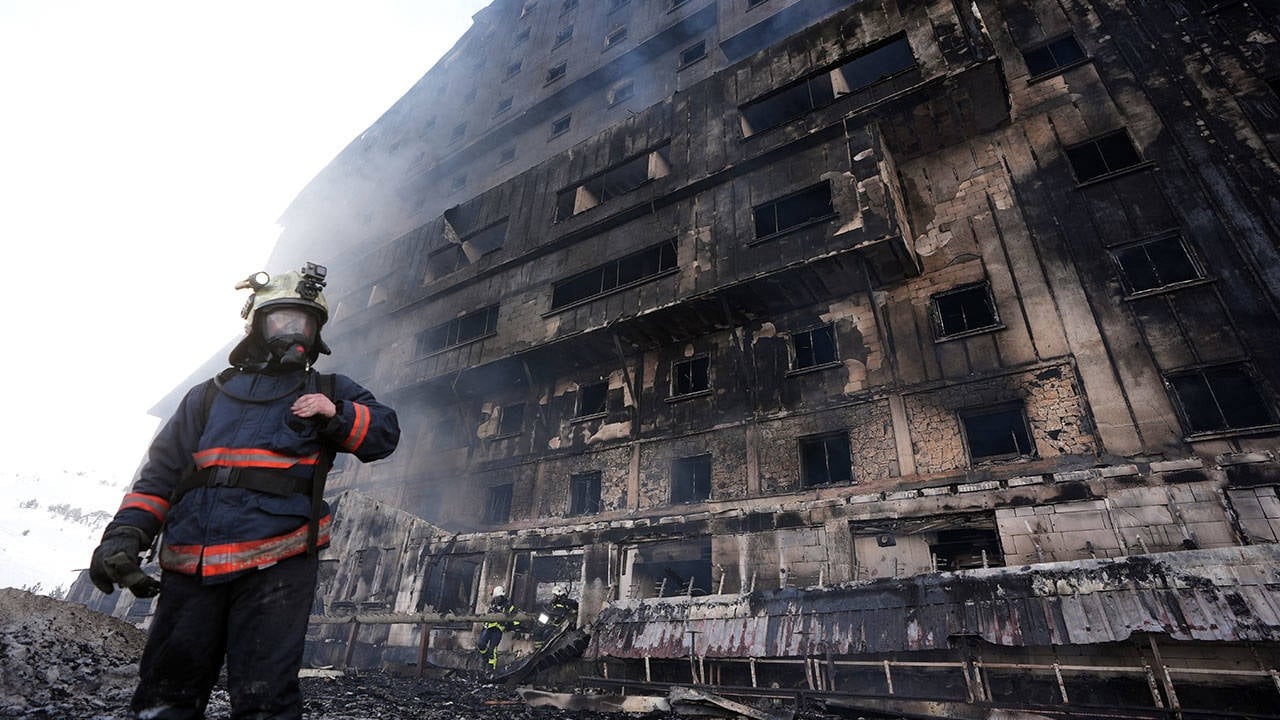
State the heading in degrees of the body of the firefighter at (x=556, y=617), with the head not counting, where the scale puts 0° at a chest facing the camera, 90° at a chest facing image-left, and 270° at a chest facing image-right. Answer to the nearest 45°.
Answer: approximately 45°

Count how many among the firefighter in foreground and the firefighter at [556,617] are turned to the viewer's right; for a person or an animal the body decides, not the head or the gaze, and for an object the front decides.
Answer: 0

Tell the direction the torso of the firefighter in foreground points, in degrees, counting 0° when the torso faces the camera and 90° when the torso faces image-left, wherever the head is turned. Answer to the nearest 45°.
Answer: approximately 0°

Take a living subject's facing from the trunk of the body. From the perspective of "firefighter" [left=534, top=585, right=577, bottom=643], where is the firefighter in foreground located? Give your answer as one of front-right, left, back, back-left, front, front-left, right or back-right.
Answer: front-left

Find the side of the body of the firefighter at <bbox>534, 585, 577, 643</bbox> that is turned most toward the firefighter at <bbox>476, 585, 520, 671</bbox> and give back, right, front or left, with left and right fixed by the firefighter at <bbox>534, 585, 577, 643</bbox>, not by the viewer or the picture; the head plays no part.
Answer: right

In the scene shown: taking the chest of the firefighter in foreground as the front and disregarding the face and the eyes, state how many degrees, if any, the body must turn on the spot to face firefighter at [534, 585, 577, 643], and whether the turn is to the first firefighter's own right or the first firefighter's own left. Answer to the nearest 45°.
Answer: approximately 135° to the first firefighter's own left
